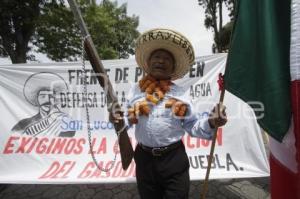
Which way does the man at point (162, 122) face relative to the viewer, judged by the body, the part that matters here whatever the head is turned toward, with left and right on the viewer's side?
facing the viewer

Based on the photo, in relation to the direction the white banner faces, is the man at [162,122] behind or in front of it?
in front

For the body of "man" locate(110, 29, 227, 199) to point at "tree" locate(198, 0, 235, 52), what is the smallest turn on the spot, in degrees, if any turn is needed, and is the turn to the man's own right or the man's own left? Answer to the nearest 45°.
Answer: approximately 180°

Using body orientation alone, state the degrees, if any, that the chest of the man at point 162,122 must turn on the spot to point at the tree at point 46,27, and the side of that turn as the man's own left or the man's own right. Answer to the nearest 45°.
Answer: approximately 135° to the man's own right

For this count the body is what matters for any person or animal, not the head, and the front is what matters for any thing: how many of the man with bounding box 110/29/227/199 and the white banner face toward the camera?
2

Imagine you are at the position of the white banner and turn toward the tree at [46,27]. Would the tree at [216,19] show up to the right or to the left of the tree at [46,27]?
right

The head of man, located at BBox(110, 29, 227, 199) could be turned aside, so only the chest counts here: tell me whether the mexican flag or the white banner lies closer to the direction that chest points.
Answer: the mexican flag

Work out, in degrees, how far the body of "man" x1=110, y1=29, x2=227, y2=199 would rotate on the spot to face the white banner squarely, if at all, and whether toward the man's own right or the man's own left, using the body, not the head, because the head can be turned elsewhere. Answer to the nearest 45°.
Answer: approximately 135° to the man's own right

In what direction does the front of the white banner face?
toward the camera
